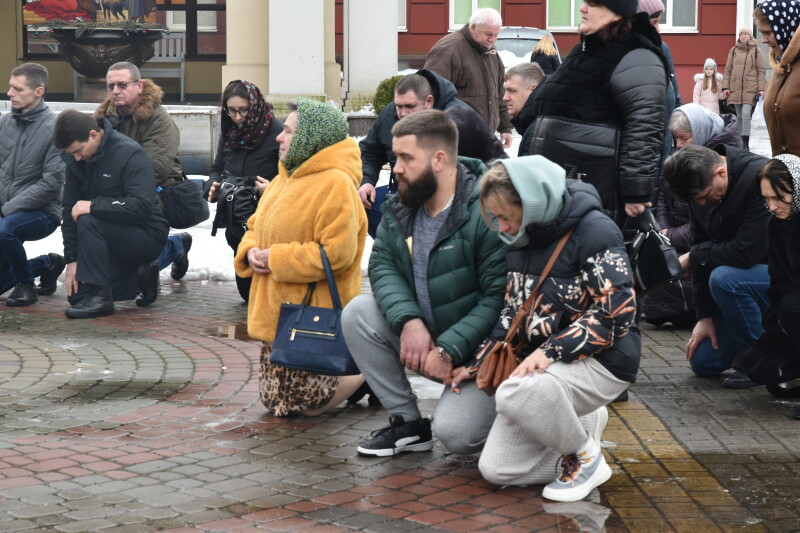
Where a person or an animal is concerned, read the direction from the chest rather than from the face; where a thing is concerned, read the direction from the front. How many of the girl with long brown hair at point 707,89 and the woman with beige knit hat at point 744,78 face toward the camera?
2

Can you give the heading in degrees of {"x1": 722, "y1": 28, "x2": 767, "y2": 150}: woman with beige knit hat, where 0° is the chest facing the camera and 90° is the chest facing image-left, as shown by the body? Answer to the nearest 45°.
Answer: approximately 0°

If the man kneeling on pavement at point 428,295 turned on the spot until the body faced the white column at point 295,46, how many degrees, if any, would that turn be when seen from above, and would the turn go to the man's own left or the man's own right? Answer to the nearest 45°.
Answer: approximately 135° to the man's own right

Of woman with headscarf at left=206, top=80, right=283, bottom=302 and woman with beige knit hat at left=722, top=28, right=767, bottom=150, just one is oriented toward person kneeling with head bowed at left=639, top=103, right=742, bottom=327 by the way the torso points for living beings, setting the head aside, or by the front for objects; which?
woman with beige knit hat at left=722, top=28, right=767, bottom=150

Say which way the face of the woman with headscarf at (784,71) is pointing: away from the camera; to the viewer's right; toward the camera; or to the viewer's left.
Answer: to the viewer's left
